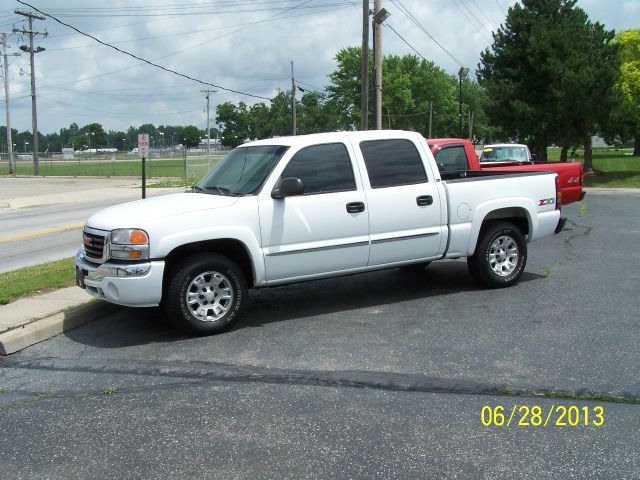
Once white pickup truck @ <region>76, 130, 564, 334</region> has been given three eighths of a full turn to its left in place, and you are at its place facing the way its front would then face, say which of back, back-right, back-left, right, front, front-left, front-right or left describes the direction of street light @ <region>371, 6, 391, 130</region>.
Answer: left

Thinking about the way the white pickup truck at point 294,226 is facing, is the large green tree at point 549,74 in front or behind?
behind

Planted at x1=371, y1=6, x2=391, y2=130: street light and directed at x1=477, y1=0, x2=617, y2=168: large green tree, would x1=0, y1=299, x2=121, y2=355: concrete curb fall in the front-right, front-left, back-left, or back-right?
back-right

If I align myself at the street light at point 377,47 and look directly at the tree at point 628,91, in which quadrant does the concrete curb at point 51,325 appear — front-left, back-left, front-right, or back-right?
back-right

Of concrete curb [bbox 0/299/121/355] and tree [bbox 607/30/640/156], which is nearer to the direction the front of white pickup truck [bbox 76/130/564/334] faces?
the concrete curb

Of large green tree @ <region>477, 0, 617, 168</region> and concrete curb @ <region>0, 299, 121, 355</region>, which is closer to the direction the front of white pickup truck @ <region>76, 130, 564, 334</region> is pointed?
the concrete curb

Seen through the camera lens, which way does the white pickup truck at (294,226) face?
facing the viewer and to the left of the viewer

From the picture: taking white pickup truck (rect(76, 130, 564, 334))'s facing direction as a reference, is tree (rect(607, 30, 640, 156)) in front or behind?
behind
